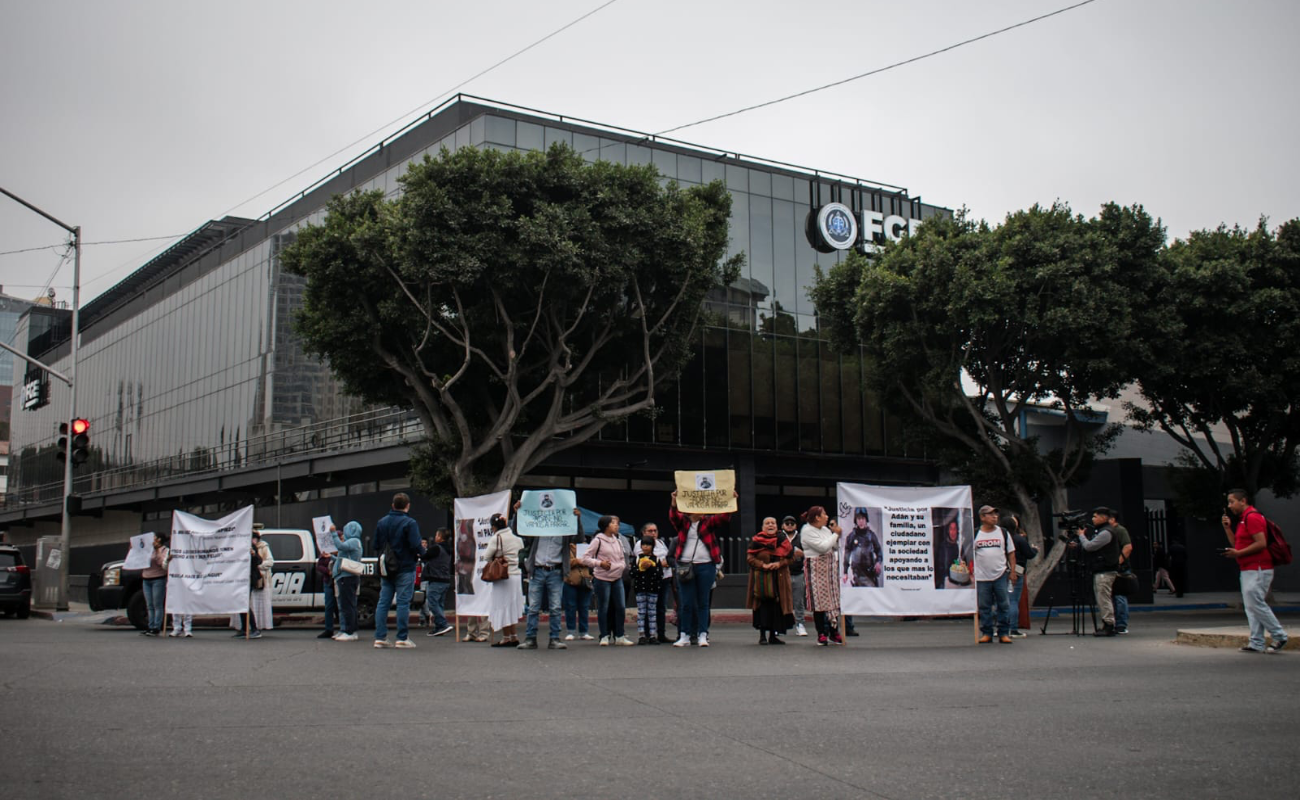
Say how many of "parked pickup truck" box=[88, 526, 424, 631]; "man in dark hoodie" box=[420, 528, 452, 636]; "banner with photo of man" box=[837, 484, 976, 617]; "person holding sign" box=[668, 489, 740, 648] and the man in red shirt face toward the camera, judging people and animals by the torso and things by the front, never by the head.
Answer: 2

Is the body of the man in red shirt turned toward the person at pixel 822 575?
yes

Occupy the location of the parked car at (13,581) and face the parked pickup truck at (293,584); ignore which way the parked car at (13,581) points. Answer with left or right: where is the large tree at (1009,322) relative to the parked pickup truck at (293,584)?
left

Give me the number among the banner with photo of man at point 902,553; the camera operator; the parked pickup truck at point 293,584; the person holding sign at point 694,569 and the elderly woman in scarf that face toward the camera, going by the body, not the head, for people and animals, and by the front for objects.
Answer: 3

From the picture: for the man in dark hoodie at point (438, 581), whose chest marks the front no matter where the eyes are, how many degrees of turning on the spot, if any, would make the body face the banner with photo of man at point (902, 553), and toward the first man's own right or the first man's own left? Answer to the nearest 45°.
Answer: approximately 135° to the first man's own left

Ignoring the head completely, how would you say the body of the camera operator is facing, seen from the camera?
to the viewer's left

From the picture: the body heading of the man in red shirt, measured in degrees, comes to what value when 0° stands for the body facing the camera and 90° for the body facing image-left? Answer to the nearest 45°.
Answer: approximately 90°

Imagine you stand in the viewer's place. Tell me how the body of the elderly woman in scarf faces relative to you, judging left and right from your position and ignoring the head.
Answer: facing the viewer

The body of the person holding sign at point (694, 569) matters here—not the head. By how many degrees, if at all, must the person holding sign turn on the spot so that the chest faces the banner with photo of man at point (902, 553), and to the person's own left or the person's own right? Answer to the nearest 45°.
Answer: approximately 90° to the person's own left

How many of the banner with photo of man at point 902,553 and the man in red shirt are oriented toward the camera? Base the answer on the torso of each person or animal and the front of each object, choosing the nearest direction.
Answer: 1

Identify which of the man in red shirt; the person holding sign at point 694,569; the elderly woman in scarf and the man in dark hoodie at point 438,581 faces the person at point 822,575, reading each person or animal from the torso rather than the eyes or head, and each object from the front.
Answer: the man in red shirt

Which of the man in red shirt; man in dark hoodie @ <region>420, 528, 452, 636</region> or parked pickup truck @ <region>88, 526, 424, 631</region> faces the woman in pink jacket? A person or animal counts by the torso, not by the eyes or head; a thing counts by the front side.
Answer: the man in red shirt

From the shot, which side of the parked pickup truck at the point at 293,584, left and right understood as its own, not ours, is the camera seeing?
left

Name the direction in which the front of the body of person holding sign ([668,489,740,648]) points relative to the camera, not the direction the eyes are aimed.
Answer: toward the camera

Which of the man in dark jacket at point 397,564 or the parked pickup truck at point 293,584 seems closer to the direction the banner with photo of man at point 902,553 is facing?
the man in dark jacket
